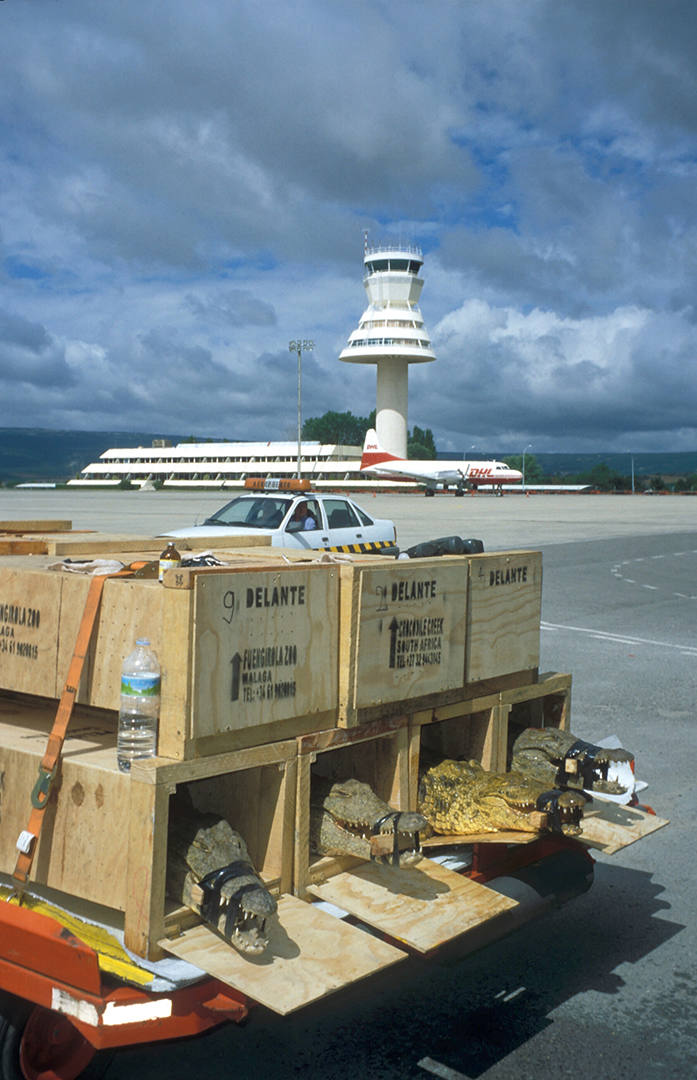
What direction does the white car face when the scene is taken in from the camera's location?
facing the viewer and to the left of the viewer

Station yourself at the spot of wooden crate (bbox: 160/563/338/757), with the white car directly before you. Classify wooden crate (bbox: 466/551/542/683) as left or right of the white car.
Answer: right

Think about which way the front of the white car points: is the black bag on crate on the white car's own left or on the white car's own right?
on the white car's own left

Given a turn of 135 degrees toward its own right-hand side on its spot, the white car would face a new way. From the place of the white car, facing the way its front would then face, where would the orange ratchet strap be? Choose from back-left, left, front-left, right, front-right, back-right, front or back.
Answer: back

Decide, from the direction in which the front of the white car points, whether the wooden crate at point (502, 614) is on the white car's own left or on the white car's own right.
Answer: on the white car's own left

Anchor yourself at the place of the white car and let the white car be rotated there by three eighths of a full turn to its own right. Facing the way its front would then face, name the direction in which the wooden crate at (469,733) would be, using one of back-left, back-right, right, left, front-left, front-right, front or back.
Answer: back

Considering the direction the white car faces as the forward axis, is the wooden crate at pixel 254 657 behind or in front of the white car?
in front

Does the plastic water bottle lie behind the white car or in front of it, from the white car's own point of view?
in front
